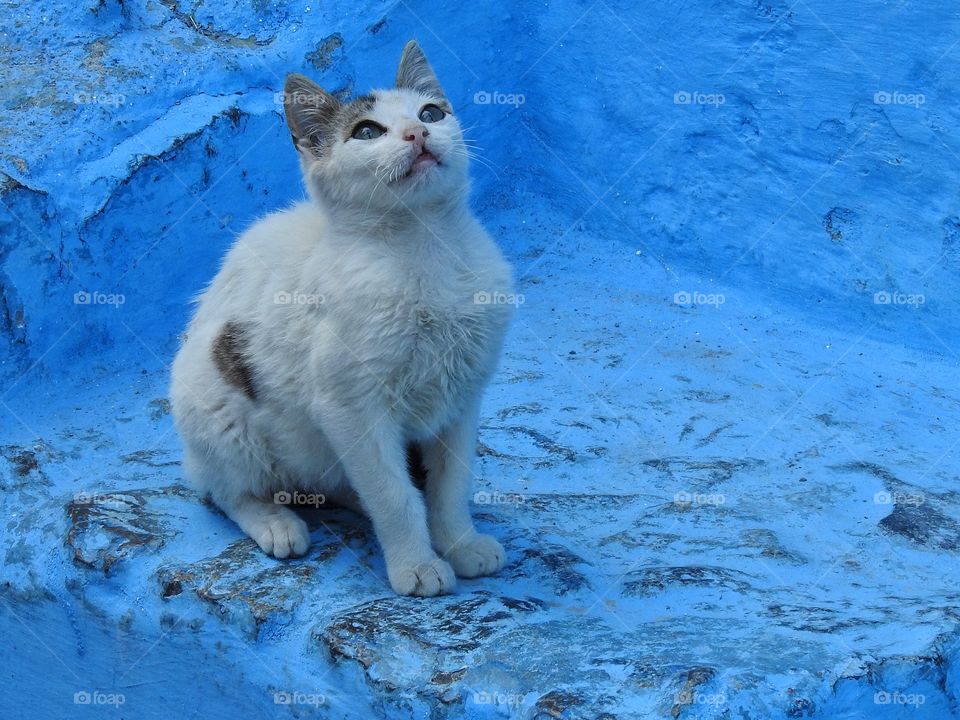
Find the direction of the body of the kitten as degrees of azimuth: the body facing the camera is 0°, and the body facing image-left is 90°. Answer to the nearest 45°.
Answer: approximately 315°
